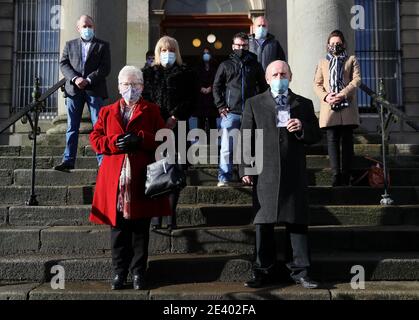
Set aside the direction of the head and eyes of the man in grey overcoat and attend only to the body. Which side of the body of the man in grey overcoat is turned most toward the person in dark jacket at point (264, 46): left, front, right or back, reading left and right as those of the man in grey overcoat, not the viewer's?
back

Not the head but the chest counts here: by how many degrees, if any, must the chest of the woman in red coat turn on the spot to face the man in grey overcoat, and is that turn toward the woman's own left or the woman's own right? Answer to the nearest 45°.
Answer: approximately 90° to the woman's own left

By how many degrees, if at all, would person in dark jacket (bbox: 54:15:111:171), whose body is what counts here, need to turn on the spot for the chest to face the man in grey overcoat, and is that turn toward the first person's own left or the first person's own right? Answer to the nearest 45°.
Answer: approximately 45° to the first person's own left

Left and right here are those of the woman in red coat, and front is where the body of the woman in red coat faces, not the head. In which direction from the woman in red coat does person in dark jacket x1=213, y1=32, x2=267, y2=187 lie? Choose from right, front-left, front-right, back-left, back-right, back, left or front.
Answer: back-left

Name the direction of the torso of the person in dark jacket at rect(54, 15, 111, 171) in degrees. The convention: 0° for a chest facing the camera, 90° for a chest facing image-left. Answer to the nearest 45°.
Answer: approximately 0°
